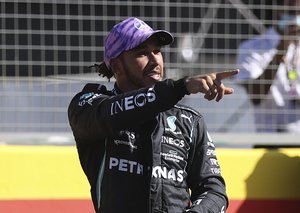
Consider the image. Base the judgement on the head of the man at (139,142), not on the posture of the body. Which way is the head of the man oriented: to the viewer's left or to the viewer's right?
to the viewer's right

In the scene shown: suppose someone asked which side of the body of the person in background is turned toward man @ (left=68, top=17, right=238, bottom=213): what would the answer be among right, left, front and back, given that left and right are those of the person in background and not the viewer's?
front

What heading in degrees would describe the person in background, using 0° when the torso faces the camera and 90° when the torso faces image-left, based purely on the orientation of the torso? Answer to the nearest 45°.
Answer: approximately 0°
